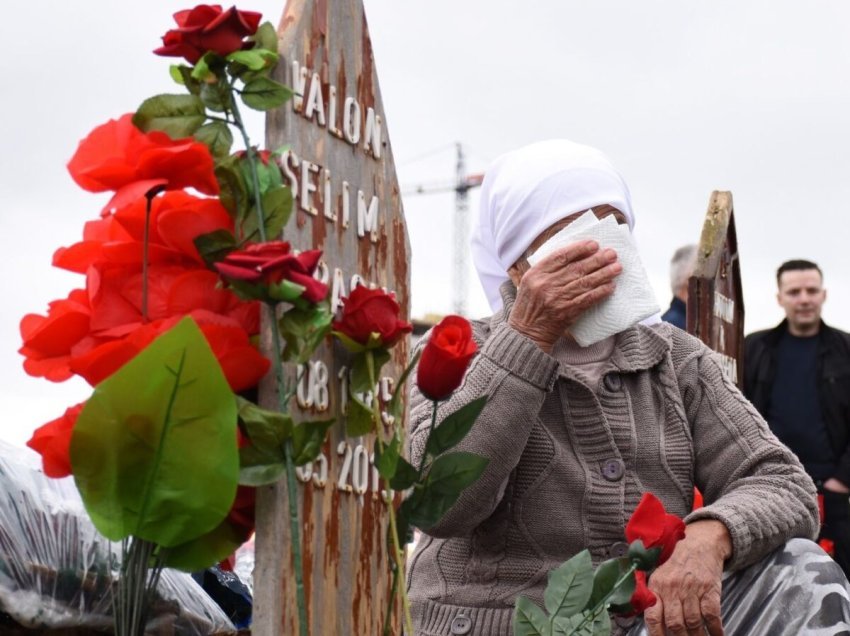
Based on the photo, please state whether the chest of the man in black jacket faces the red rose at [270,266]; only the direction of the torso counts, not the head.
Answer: yes

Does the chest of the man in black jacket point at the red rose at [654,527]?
yes

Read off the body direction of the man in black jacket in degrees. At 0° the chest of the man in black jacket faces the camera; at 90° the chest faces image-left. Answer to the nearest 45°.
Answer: approximately 0°

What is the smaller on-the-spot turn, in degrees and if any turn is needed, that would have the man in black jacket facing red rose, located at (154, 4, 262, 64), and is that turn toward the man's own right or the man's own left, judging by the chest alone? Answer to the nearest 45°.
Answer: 0° — they already face it

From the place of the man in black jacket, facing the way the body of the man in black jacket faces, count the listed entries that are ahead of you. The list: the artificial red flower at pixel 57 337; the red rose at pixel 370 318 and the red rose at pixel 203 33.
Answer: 3

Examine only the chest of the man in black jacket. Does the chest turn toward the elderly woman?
yes

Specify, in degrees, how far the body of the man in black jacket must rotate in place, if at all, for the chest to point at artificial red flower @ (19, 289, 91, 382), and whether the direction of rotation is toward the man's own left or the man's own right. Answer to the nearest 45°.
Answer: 0° — they already face it
